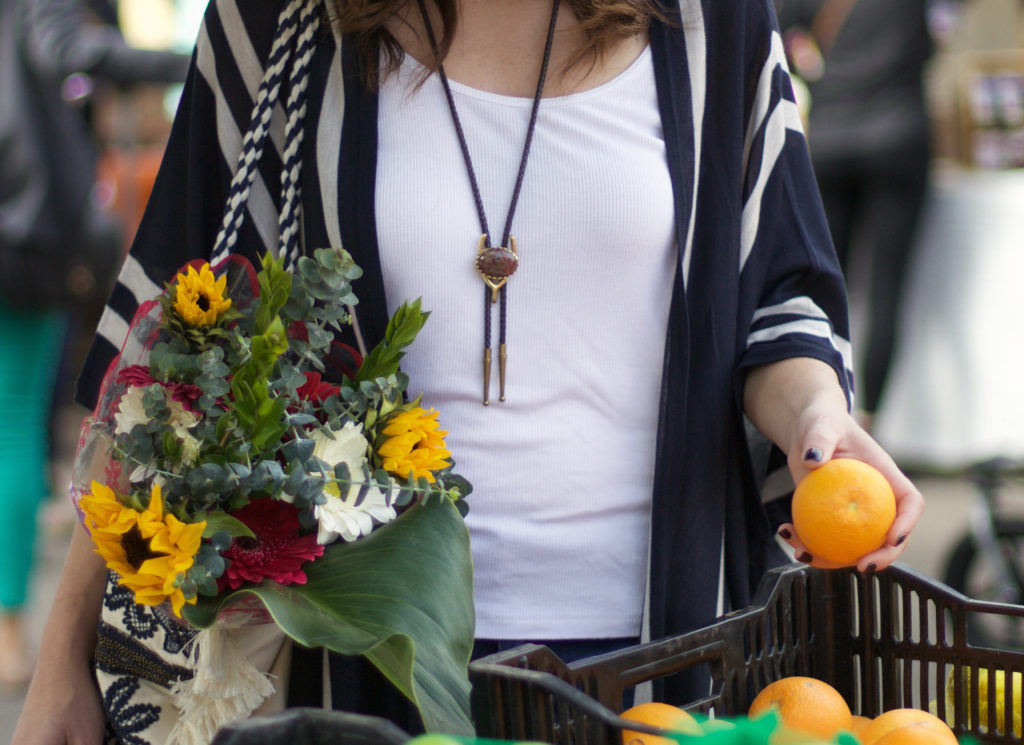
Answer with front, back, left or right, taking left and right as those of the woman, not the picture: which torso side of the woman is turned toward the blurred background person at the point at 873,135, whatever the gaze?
back

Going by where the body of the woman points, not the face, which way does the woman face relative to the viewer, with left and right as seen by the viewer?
facing the viewer

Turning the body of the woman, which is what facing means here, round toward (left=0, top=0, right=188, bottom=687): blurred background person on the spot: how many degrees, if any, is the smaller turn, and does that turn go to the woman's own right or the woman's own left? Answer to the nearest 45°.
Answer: approximately 135° to the woman's own right
